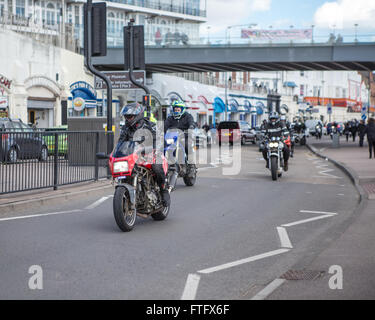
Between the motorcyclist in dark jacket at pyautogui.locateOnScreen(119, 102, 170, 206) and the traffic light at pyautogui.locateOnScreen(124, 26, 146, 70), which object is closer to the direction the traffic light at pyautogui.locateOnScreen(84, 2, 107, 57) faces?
the traffic light

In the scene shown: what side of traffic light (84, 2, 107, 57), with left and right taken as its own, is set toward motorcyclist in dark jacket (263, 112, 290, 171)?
right

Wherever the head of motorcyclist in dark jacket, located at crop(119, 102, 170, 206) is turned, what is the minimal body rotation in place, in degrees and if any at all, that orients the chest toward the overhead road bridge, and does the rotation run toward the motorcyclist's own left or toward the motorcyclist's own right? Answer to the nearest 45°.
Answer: approximately 135° to the motorcyclist's own right

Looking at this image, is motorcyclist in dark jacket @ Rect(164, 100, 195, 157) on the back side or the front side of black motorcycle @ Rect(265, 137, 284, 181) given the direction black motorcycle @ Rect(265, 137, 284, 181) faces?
on the front side

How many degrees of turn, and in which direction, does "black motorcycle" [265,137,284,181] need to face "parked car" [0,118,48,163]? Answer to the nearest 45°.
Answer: approximately 45° to its right

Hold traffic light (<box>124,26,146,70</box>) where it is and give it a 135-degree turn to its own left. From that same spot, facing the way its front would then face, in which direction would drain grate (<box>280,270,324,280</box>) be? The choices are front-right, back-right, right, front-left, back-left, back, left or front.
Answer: front-left

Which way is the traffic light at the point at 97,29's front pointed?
away from the camera

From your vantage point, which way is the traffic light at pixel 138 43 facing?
away from the camera

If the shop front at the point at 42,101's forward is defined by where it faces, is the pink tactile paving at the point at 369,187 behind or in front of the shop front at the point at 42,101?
in front

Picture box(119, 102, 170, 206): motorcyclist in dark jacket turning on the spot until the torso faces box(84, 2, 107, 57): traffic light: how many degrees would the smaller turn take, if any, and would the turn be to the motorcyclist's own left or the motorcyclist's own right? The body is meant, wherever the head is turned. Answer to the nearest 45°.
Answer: approximately 135° to the motorcyclist's own right

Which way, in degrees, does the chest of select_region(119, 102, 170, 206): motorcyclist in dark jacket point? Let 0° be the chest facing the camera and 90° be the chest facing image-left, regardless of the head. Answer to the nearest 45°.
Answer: approximately 45°

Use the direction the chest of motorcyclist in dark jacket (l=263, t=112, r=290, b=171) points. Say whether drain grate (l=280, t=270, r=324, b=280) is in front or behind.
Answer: in front

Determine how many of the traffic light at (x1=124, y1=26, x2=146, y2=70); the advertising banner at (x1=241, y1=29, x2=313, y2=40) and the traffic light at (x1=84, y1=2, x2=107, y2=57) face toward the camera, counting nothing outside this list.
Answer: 1

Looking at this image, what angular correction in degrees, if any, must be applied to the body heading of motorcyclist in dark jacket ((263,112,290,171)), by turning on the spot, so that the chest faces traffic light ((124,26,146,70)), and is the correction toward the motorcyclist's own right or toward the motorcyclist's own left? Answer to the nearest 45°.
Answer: approximately 90° to the motorcyclist's own right

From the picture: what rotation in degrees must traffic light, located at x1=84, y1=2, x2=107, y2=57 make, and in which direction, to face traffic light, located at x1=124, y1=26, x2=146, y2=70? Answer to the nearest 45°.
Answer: approximately 45° to its right

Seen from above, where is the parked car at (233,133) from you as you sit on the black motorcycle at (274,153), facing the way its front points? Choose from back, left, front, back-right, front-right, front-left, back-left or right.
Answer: back
